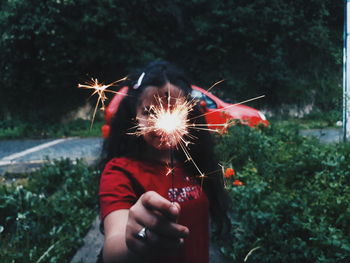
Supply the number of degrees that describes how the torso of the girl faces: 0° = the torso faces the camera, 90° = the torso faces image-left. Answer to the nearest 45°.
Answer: approximately 315°
